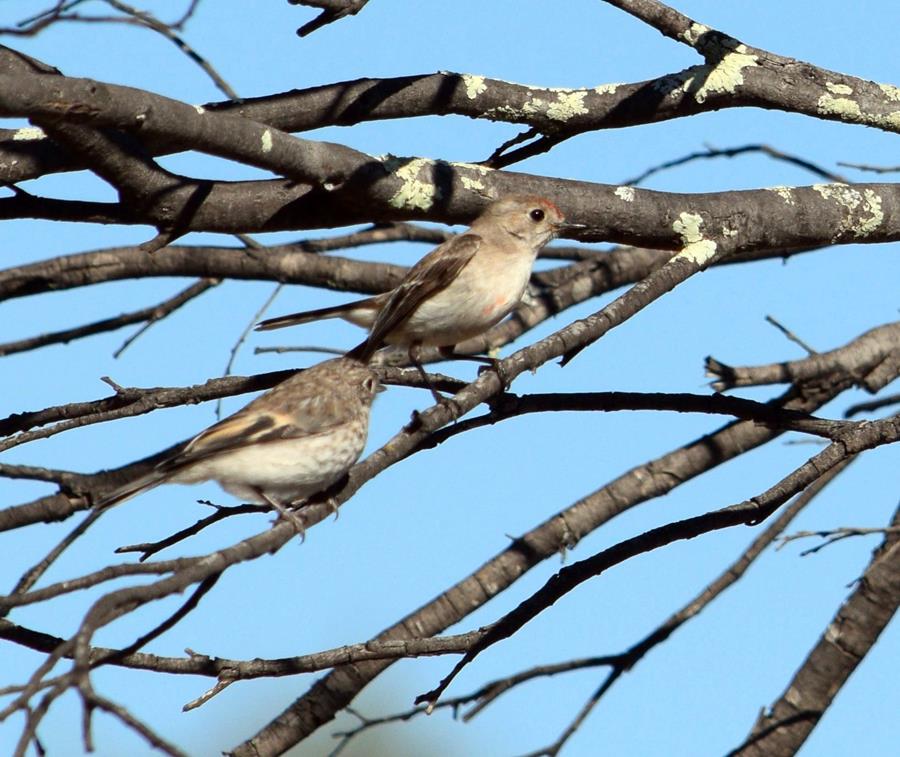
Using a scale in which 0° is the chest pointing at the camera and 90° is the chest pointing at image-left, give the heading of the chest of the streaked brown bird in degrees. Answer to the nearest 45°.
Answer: approximately 270°

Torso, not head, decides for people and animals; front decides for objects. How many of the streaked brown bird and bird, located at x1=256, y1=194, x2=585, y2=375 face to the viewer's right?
2

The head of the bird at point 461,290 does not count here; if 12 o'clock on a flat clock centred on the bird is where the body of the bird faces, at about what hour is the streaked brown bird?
The streaked brown bird is roughly at 5 o'clock from the bird.

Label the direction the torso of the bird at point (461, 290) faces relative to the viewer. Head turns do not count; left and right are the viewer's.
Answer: facing to the right of the viewer
